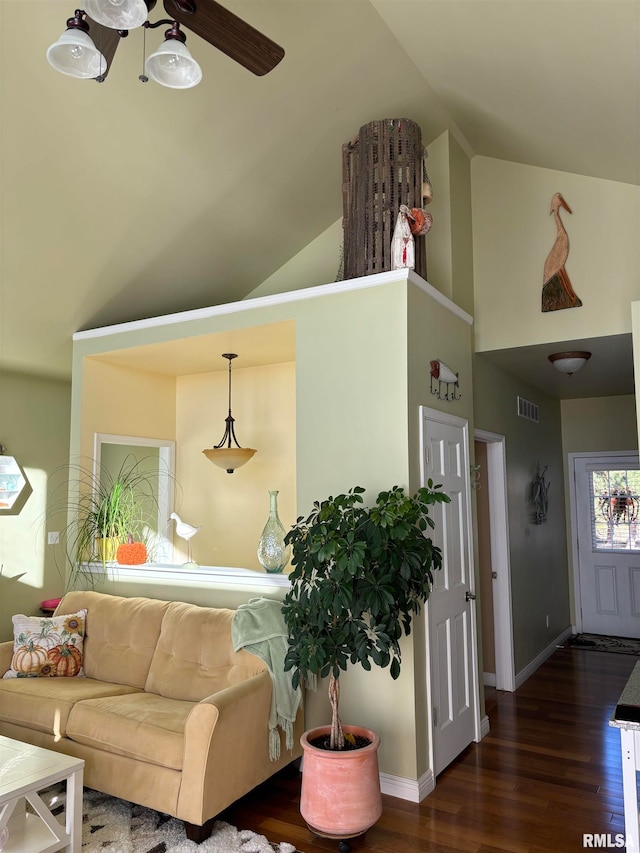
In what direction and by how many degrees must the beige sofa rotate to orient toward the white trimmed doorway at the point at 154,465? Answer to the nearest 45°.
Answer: approximately 135° to its right

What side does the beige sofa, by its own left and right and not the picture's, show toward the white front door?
back

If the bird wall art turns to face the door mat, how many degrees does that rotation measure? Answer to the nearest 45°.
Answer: approximately 180°

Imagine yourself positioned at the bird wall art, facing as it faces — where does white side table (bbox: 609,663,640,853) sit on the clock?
The white side table is roughly at 12 o'clock from the bird wall art.

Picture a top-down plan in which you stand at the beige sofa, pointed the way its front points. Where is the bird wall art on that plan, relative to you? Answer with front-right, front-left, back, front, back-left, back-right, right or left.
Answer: back-left

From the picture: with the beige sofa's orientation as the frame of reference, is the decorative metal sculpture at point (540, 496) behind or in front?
behind
